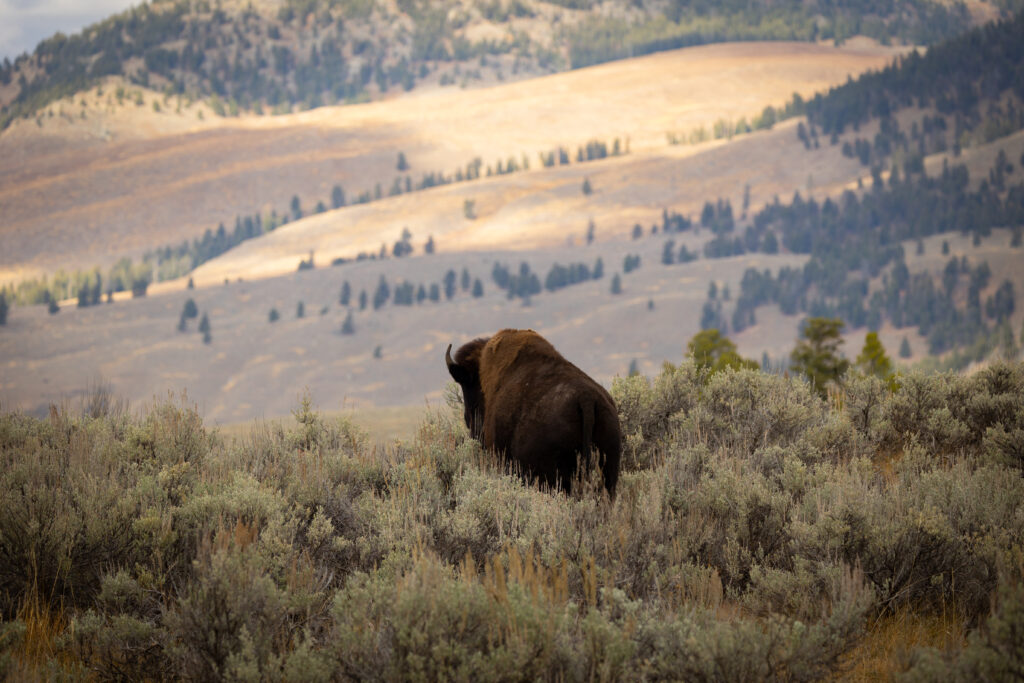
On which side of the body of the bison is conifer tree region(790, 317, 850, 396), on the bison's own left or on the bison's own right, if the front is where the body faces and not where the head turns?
on the bison's own right

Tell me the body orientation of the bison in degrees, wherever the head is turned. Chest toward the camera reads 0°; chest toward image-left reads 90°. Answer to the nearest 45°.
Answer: approximately 135°
